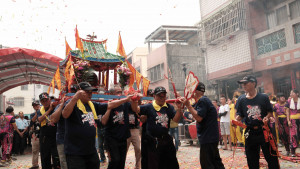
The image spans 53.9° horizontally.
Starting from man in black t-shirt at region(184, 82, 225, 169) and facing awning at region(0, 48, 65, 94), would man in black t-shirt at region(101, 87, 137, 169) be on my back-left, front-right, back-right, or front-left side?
front-left

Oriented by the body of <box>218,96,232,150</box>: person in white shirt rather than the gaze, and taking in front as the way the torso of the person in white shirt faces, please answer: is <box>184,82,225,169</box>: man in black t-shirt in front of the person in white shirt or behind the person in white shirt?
in front

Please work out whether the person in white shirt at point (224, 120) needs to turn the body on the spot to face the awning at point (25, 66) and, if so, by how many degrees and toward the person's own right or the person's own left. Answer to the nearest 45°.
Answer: approximately 45° to the person's own right

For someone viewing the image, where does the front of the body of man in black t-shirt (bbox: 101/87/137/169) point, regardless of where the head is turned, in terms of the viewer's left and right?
facing the viewer

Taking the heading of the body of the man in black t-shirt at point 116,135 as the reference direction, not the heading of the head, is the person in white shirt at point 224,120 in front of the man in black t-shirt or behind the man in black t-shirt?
behind

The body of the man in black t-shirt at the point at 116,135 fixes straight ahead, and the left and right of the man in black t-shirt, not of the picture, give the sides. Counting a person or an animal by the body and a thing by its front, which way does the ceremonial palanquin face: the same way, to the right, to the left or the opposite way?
the same way

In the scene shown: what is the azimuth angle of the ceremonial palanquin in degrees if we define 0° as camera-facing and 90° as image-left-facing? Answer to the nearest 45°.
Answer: approximately 0°

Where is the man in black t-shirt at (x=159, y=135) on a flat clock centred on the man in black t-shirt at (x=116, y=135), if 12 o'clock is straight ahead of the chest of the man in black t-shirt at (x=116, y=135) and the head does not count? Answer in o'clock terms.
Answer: the man in black t-shirt at (x=159, y=135) is roughly at 10 o'clock from the man in black t-shirt at (x=116, y=135).

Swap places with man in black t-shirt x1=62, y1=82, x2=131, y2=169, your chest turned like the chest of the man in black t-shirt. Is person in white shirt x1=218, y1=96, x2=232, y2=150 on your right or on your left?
on your left

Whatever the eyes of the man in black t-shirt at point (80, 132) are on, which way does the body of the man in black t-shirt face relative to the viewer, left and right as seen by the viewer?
facing the viewer and to the right of the viewer

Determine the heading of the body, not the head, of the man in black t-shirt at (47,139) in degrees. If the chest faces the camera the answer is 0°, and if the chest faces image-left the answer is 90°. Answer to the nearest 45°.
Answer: approximately 315°

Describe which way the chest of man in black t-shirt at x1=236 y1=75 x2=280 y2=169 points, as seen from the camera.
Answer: toward the camera

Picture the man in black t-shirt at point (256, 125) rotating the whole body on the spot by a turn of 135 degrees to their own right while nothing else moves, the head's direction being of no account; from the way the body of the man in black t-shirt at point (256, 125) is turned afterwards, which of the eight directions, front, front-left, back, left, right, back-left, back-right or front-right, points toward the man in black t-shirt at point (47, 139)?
front-left
